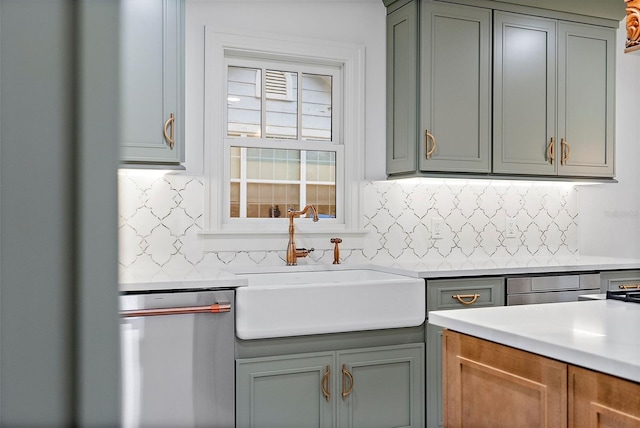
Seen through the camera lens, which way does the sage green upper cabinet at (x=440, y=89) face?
facing the viewer and to the right of the viewer

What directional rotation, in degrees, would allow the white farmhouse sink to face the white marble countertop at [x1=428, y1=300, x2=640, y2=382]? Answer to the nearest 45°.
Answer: approximately 45° to its left

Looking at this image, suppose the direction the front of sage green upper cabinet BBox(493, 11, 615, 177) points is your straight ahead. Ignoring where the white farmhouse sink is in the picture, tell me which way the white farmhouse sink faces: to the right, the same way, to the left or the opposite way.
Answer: the same way

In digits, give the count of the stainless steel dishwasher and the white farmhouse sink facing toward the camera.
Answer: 2

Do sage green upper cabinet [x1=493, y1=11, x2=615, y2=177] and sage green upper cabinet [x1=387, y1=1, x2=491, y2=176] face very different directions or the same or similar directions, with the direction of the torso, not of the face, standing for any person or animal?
same or similar directions

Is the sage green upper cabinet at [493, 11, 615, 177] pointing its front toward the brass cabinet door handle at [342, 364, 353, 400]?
no

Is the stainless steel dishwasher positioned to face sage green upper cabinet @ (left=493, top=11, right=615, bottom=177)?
no

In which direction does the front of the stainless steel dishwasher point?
toward the camera

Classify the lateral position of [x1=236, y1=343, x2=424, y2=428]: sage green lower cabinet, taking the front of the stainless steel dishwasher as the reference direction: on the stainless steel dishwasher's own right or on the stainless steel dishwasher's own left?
on the stainless steel dishwasher's own left

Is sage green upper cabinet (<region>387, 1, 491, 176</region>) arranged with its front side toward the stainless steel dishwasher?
no

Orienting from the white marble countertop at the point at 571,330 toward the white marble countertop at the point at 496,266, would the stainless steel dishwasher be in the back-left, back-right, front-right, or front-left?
front-left

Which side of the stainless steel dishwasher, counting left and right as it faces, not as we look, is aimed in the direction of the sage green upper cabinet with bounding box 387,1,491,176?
left

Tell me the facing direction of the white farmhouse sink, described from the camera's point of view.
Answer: facing the viewer
